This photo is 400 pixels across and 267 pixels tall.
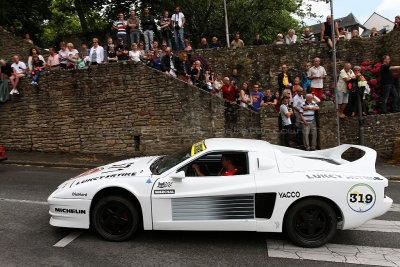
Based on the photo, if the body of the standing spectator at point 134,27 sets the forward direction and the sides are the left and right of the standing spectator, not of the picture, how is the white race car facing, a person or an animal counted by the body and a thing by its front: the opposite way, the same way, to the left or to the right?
to the right

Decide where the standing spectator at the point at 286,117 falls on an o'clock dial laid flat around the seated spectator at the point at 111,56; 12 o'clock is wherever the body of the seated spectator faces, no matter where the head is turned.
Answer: The standing spectator is roughly at 10 o'clock from the seated spectator.

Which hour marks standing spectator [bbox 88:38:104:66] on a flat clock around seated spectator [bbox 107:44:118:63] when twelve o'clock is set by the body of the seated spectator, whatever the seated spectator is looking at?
The standing spectator is roughly at 4 o'clock from the seated spectator.

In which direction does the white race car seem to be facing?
to the viewer's left

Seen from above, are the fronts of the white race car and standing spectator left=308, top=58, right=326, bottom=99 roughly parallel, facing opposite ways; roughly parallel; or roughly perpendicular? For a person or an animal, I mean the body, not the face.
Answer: roughly perpendicular

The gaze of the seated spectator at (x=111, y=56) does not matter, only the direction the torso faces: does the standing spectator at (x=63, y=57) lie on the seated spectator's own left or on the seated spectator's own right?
on the seated spectator's own right

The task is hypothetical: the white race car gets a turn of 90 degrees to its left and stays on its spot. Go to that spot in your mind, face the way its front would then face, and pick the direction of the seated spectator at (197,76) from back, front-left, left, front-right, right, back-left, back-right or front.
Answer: back

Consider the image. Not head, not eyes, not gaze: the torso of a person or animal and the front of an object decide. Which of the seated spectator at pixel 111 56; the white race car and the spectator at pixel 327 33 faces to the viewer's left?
the white race car

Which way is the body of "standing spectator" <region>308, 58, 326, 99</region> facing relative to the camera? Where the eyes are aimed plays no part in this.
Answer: toward the camera

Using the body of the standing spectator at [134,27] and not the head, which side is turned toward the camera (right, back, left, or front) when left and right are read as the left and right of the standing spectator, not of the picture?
front

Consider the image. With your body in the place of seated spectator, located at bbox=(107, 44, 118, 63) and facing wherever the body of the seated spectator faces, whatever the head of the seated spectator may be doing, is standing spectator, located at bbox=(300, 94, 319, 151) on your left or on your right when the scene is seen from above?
on your left

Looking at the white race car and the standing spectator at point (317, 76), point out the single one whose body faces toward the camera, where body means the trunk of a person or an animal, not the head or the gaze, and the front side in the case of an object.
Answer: the standing spectator

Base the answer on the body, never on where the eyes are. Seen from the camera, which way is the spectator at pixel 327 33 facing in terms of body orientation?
toward the camera

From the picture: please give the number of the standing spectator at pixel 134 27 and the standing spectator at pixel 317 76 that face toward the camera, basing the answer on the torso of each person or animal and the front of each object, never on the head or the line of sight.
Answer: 2
